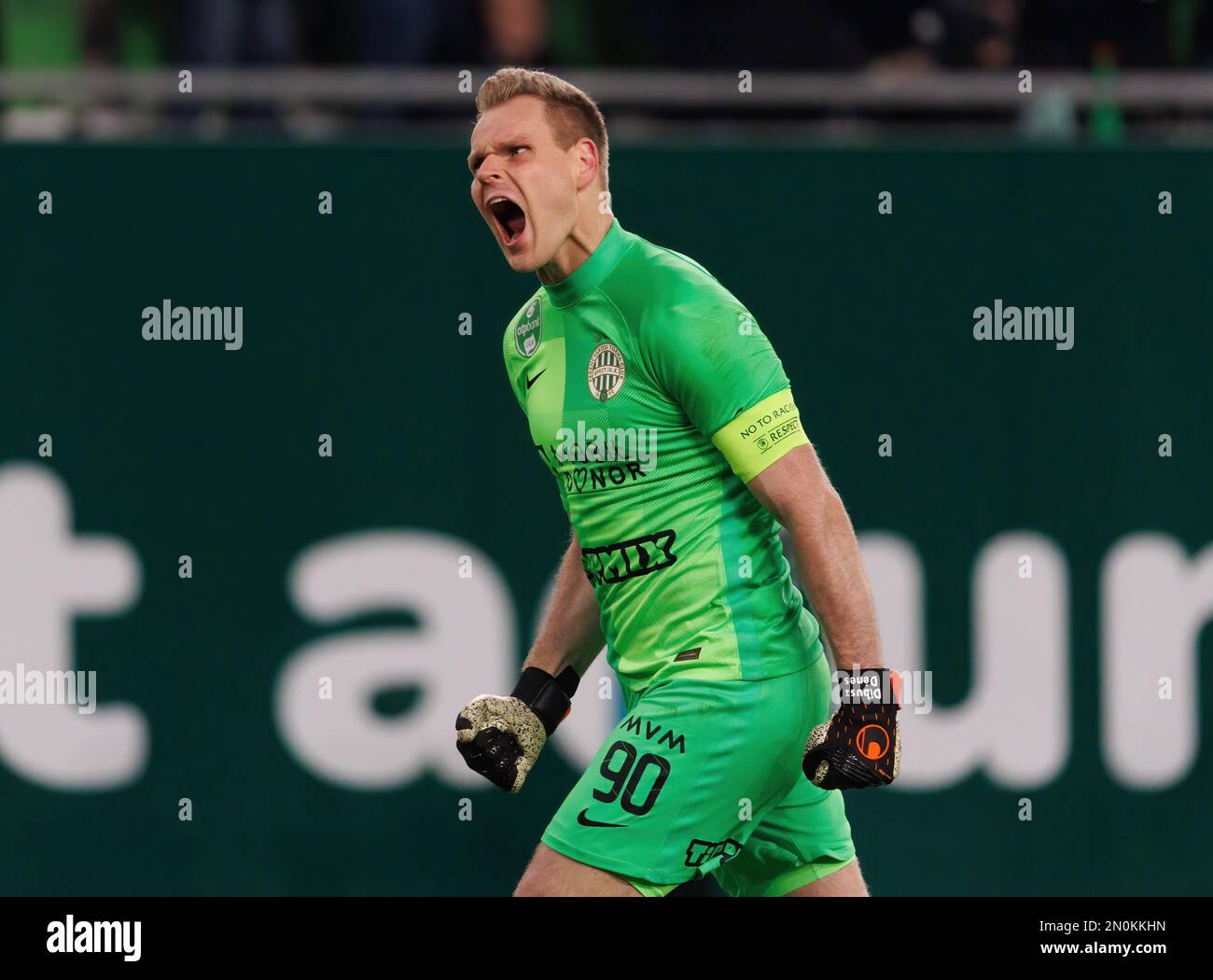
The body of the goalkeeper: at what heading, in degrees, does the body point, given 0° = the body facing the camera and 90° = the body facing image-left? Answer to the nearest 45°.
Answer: approximately 45°
